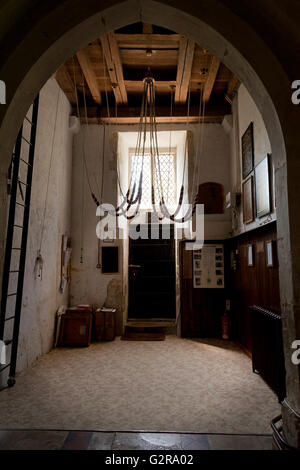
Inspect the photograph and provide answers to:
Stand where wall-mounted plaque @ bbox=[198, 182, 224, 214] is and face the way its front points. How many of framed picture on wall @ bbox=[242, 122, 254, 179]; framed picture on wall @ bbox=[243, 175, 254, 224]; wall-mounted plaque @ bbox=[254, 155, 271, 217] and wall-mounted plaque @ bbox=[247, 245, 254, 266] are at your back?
0

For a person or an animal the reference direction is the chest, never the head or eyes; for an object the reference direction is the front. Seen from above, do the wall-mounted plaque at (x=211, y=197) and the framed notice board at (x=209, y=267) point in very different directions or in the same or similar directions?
same or similar directions

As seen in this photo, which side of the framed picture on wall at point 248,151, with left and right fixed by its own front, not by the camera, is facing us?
left

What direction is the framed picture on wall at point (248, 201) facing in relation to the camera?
to the viewer's left

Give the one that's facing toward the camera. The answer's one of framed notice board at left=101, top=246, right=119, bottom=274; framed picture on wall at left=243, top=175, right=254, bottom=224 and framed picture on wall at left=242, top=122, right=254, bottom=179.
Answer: the framed notice board

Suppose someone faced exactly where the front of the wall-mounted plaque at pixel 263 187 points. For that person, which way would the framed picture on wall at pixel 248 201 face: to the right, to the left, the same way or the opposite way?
the same way

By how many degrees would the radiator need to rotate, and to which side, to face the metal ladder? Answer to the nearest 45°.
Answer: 0° — it already faces it

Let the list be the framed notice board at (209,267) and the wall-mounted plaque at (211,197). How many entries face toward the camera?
2

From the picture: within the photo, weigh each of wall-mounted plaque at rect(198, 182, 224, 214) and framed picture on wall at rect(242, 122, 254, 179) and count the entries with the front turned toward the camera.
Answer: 1

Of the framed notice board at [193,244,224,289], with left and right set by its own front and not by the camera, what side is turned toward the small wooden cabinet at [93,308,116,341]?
right

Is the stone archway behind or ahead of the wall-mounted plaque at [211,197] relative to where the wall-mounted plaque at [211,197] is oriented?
ahead

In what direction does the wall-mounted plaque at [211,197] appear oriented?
toward the camera

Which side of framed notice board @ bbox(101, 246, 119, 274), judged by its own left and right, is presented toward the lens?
front

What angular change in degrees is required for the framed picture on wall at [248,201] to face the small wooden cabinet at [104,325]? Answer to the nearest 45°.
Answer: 0° — it already faces it

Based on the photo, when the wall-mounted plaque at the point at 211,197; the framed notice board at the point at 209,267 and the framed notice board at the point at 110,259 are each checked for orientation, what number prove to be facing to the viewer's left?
0

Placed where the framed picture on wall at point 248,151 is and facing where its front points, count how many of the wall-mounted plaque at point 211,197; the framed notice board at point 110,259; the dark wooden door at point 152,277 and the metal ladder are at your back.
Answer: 0

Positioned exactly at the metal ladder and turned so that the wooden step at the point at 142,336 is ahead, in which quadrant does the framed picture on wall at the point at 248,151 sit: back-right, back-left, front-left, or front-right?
front-right

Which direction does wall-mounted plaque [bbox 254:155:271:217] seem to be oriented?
to the viewer's left

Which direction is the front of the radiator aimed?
to the viewer's left
